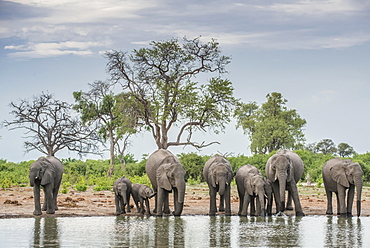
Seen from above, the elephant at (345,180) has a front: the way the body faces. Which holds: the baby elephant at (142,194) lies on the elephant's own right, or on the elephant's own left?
on the elephant's own right

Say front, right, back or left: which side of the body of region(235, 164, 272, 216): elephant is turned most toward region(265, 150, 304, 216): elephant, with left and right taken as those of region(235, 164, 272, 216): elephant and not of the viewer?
left

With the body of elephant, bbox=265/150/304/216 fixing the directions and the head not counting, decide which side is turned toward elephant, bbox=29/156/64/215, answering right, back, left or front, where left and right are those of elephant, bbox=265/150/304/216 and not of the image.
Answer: right

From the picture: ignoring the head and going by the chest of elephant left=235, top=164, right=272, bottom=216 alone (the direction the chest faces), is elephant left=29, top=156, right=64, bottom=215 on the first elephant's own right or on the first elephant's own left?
on the first elephant's own right

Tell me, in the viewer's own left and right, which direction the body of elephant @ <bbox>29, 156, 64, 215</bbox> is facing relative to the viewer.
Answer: facing the viewer and to the left of the viewer

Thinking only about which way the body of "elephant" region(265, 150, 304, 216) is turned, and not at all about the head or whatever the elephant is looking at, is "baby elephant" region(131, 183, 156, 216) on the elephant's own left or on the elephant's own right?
on the elephant's own right

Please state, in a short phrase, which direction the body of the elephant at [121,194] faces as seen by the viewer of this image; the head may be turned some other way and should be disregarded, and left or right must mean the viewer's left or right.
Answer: facing the viewer

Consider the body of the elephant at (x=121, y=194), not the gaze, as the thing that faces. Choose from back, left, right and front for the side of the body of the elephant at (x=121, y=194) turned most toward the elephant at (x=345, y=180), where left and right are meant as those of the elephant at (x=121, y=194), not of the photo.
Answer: left

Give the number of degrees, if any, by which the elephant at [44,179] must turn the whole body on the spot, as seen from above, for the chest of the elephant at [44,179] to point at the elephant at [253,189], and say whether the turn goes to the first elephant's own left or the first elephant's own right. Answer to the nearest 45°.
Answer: approximately 135° to the first elephant's own left

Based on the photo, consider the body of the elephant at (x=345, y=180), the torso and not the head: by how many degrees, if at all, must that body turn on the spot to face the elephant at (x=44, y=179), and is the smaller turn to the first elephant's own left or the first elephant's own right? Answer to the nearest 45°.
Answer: approximately 135° to the first elephant's own right

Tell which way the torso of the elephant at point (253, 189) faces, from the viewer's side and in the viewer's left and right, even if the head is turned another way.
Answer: facing the viewer and to the right of the viewer

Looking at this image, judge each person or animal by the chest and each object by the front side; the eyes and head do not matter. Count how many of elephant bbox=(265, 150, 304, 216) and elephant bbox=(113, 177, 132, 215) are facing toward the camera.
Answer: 2

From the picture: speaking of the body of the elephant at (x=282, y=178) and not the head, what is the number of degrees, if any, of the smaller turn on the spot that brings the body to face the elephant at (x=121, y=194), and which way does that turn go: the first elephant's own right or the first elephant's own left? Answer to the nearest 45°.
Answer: approximately 90° to the first elephant's own right

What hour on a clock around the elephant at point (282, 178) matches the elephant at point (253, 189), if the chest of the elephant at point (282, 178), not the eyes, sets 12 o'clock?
the elephant at point (253, 189) is roughly at 2 o'clock from the elephant at point (282, 178).

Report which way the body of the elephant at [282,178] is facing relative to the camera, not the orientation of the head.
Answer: toward the camera
